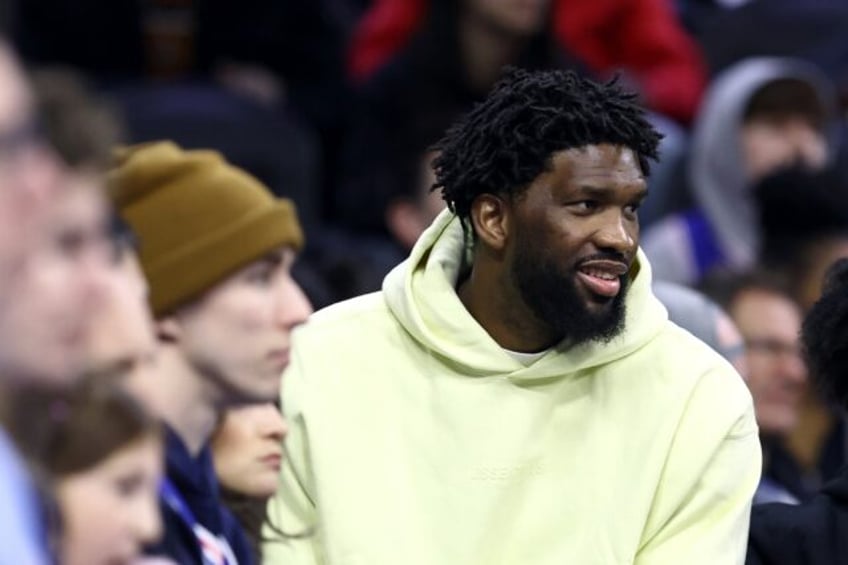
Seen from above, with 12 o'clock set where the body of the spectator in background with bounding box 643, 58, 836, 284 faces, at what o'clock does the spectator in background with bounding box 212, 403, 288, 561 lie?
the spectator in background with bounding box 212, 403, 288, 561 is roughly at 2 o'clock from the spectator in background with bounding box 643, 58, 836, 284.

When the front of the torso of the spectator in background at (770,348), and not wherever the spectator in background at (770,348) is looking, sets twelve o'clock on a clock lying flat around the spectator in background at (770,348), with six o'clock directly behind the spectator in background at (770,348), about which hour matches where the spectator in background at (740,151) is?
the spectator in background at (740,151) is roughly at 7 o'clock from the spectator in background at (770,348).

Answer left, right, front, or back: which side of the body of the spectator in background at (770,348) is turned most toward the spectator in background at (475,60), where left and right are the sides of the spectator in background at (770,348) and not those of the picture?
back

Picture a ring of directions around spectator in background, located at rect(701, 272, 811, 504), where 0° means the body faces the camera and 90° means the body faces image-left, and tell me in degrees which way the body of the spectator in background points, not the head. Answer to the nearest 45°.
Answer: approximately 315°

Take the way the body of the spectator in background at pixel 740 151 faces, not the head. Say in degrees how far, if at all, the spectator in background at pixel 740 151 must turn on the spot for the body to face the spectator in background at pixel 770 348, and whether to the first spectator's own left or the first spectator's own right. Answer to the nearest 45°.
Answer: approximately 45° to the first spectator's own right

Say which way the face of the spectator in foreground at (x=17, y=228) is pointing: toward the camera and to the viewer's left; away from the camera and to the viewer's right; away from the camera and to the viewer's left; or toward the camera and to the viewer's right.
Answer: toward the camera and to the viewer's right

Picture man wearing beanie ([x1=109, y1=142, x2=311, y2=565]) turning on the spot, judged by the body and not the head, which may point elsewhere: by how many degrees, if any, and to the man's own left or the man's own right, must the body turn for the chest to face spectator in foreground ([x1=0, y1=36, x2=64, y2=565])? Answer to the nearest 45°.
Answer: approximately 90° to the man's own right

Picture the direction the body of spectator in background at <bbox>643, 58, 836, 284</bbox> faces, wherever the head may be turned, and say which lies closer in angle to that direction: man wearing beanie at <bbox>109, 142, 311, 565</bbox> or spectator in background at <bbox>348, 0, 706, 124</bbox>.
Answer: the man wearing beanie

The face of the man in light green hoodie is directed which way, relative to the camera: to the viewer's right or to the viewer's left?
to the viewer's right

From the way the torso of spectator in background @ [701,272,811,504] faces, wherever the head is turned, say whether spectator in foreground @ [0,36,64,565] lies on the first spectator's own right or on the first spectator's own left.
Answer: on the first spectator's own right

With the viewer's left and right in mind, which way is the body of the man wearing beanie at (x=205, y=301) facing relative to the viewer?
facing to the right of the viewer

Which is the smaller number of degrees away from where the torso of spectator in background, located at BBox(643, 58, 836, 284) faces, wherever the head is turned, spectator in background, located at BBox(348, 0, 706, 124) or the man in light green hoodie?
the man in light green hoodie
